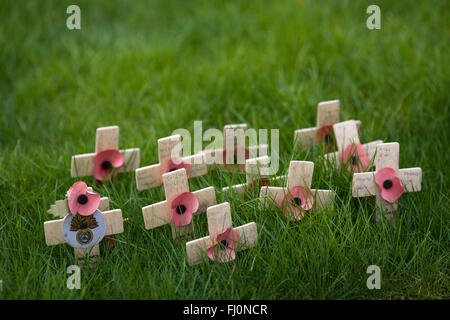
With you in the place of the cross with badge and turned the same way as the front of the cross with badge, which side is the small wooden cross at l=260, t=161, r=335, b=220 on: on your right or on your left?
on your left

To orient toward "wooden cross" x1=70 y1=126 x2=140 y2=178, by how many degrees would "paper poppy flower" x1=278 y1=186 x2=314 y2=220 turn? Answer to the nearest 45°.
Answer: approximately 90° to its right

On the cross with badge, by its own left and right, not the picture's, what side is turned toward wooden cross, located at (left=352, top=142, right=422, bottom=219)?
left

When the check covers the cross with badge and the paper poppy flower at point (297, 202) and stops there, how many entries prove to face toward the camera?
2

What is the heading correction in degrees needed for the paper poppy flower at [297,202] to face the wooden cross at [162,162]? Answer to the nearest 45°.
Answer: approximately 90° to its right

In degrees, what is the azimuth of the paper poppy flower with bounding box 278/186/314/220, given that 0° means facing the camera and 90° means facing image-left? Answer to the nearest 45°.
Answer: approximately 0°

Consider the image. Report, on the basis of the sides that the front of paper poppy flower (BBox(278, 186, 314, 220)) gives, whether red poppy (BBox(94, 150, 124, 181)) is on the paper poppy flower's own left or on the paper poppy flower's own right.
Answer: on the paper poppy flower's own right
